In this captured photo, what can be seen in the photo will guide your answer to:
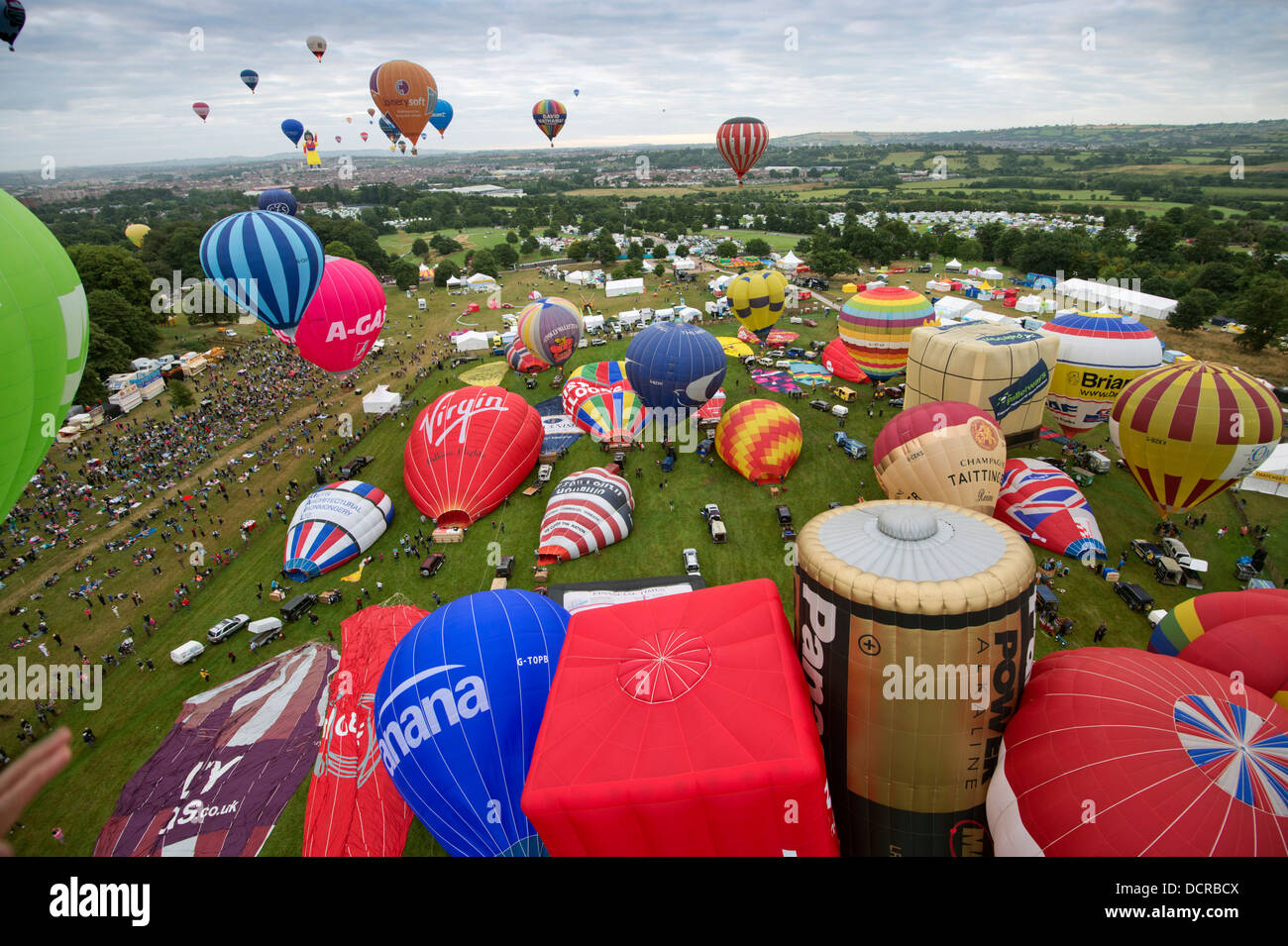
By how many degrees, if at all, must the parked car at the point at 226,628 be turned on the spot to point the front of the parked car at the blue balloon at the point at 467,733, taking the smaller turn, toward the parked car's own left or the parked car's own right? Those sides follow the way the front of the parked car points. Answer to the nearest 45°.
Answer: approximately 135° to the parked car's own right

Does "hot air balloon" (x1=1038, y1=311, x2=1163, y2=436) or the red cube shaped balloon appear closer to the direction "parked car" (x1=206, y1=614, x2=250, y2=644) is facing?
the hot air balloon

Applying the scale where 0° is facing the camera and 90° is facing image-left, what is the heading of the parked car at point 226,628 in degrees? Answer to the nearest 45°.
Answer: approximately 225°

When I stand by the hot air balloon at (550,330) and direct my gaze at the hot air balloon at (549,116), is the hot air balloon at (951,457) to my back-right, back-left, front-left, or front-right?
back-right

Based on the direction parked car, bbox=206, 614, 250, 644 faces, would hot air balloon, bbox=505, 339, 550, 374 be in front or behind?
in front

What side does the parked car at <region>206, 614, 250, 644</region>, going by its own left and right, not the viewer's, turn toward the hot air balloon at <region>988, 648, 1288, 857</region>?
right

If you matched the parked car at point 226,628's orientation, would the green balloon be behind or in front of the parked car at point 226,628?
behind

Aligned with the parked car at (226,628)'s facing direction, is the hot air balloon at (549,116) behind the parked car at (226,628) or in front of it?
in front

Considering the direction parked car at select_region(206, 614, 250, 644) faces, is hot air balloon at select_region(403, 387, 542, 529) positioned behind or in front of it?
in front

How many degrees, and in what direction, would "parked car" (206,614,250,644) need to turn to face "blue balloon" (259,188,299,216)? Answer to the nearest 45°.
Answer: approximately 45° to its left
